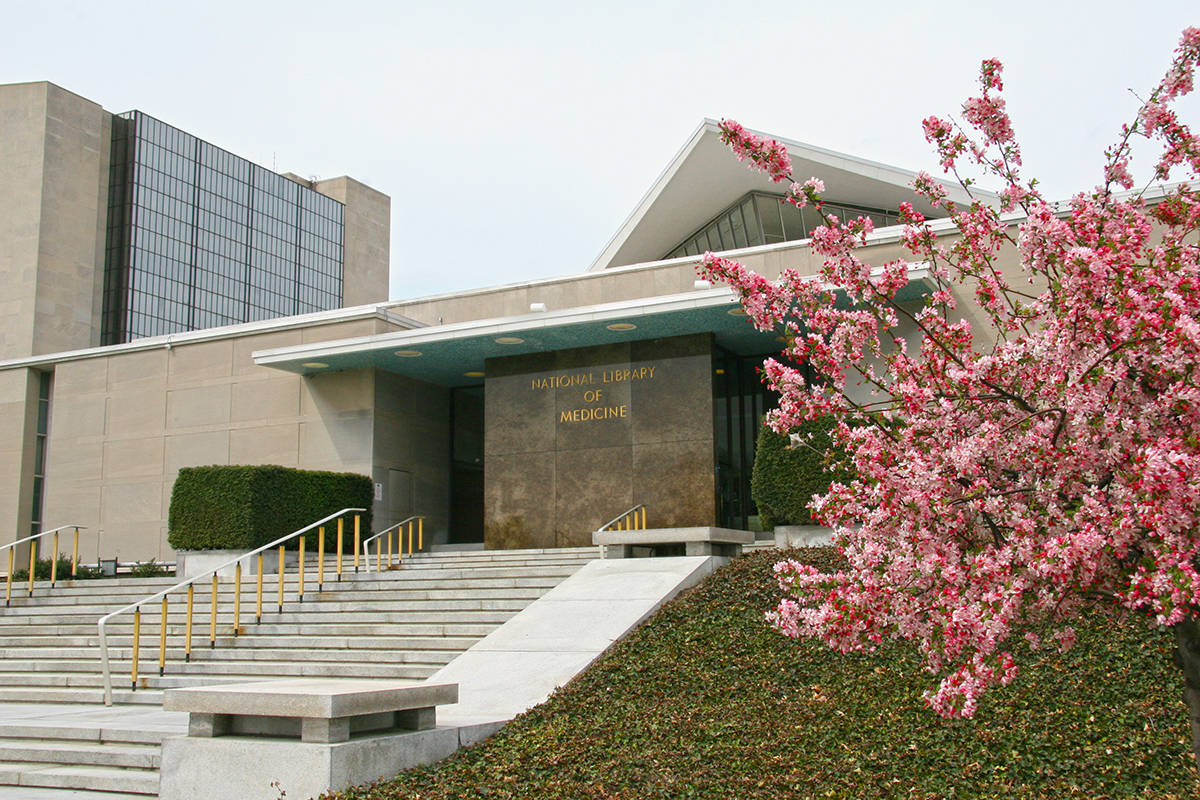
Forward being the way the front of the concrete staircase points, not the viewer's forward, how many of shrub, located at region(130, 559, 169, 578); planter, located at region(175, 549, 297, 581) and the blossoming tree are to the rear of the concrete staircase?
2

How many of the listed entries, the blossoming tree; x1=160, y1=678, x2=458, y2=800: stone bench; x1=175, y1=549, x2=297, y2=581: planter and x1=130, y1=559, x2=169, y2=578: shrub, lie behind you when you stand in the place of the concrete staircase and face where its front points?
2

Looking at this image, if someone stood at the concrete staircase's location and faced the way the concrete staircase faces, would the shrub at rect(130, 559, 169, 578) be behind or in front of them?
behind

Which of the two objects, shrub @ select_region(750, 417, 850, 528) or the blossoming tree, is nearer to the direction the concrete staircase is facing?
the blossoming tree

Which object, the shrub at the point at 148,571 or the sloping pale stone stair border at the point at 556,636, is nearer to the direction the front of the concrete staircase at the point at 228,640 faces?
the sloping pale stone stair border

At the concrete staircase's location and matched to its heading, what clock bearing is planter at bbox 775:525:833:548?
The planter is roughly at 7 o'clock from the concrete staircase.

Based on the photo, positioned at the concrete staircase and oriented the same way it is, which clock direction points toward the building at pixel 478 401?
The building is roughly at 7 o'clock from the concrete staircase.

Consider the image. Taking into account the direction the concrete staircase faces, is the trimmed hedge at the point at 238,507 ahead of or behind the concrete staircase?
behind

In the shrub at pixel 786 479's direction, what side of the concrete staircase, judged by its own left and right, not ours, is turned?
left

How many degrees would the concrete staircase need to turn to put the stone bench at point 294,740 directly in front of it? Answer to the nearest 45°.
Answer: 0° — it already faces it

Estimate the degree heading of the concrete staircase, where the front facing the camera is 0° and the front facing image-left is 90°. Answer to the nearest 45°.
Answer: approximately 0°
